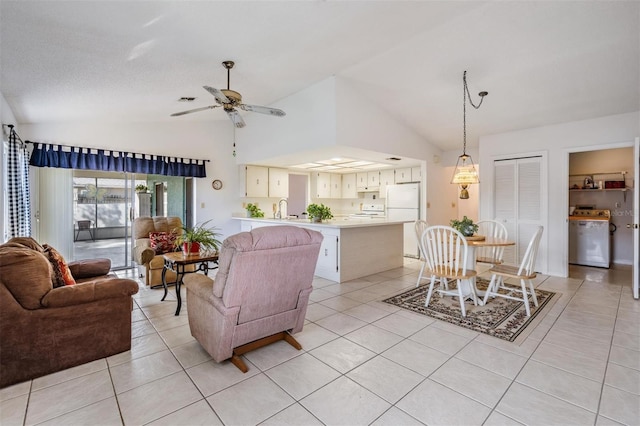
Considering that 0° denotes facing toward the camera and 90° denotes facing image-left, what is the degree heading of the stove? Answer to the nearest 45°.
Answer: approximately 0°

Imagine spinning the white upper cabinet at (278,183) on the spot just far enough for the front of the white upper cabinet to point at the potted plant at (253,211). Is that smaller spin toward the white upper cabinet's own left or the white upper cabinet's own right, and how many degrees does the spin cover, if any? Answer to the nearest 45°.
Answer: approximately 45° to the white upper cabinet's own right

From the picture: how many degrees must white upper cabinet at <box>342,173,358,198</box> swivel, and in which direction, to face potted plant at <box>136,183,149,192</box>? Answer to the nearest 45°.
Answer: approximately 45° to its right

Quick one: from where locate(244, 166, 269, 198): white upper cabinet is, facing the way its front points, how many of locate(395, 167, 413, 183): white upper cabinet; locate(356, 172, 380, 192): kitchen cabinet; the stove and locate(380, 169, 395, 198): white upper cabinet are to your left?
4

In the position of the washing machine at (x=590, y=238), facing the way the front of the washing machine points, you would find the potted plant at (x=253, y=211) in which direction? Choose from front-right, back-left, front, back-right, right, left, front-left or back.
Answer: front-right

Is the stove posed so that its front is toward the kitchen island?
yes

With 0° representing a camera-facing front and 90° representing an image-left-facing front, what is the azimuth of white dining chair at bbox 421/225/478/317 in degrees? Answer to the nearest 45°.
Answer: approximately 225°

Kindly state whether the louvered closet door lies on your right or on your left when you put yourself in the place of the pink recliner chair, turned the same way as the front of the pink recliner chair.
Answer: on your right

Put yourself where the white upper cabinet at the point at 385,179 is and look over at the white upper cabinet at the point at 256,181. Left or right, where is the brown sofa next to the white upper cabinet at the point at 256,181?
left

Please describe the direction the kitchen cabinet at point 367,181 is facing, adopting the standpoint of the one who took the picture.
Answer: facing the viewer
